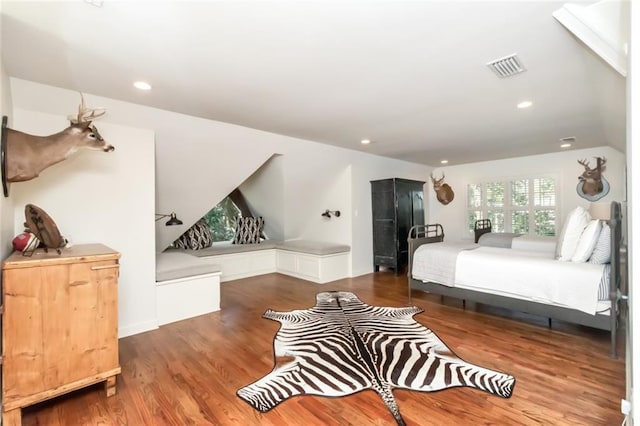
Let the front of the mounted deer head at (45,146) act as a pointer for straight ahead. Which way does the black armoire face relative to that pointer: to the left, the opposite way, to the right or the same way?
to the right

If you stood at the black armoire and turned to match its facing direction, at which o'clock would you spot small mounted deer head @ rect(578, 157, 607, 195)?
The small mounted deer head is roughly at 10 o'clock from the black armoire.

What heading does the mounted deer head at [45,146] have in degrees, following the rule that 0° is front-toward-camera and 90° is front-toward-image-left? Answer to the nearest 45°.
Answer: approximately 270°

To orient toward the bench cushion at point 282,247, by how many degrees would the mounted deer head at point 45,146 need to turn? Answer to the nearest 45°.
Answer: approximately 45° to its left

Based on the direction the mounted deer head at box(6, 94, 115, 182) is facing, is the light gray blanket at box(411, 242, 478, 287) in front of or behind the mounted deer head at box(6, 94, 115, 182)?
in front

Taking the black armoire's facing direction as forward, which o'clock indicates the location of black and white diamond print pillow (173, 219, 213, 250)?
The black and white diamond print pillow is roughly at 4 o'clock from the black armoire.

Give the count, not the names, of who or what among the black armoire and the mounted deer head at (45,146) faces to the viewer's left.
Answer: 0

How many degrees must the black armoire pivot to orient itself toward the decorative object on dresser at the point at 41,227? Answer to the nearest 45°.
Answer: approximately 90° to its right

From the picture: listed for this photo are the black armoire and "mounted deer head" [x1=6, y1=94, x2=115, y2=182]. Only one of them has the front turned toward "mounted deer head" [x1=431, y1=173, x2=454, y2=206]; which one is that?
"mounted deer head" [x1=6, y1=94, x2=115, y2=182]

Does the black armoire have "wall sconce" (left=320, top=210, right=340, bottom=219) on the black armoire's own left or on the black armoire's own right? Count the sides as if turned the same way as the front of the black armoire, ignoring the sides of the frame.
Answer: on the black armoire's own right

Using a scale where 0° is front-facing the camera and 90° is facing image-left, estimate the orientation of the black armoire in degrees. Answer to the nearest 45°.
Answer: approximately 315°
